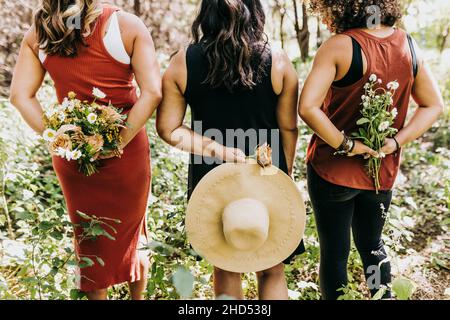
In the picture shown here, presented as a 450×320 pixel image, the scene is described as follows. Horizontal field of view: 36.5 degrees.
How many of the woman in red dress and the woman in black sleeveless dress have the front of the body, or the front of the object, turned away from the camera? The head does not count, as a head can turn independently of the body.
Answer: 2

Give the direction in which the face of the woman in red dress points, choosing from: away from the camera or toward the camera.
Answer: away from the camera

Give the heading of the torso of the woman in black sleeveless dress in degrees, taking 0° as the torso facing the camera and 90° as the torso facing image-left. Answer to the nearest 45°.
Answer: approximately 180°

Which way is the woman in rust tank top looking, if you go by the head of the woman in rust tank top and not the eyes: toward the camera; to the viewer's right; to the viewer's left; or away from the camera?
away from the camera

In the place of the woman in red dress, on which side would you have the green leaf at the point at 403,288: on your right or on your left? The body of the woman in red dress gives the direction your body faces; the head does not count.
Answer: on your right

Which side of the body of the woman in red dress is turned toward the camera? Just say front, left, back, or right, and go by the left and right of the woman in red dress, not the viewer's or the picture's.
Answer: back

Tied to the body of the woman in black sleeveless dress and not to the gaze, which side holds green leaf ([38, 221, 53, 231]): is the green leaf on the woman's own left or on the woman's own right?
on the woman's own left

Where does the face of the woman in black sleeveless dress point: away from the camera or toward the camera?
away from the camera

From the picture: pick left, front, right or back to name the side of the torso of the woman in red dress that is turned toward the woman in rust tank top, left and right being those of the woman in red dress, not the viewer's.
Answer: right
